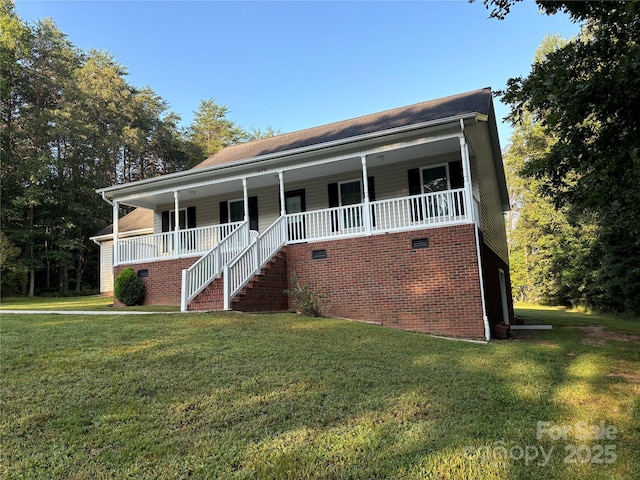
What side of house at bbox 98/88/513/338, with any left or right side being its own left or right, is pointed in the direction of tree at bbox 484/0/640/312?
left

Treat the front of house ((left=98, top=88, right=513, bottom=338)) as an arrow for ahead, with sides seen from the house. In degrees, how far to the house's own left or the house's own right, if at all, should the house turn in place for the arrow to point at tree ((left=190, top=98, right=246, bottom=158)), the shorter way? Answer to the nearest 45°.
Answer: approximately 135° to the house's own right

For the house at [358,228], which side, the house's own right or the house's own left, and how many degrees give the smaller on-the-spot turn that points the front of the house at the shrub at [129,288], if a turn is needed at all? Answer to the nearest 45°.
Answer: approximately 45° to the house's own right

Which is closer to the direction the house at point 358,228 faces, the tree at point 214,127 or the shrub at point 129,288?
the shrub
